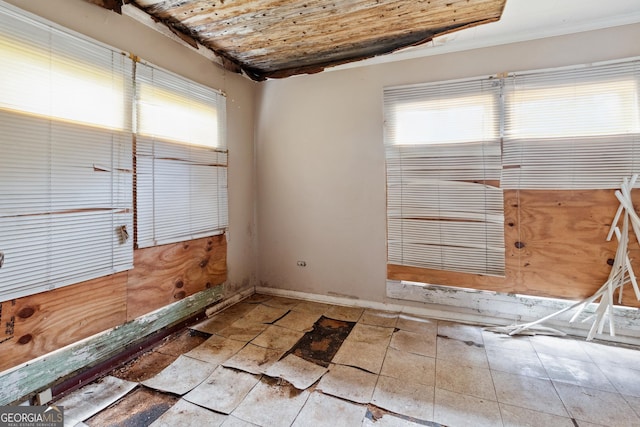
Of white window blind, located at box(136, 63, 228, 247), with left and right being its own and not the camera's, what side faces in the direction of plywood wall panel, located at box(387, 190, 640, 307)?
front

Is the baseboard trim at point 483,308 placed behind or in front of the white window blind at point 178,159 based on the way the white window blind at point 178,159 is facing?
in front

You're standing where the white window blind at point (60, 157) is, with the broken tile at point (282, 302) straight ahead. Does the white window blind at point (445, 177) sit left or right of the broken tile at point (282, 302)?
right

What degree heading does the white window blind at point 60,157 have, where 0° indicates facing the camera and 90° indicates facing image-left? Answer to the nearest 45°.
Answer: approximately 315°

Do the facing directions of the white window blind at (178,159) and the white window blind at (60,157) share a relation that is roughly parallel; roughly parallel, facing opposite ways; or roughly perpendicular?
roughly parallel

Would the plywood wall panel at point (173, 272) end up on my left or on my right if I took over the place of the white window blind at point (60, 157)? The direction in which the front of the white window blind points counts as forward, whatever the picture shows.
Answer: on my left

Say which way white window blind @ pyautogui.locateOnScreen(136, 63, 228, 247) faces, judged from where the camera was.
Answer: facing the viewer and to the right of the viewer

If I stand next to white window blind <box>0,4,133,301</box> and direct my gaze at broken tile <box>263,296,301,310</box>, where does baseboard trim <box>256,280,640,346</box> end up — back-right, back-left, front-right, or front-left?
front-right

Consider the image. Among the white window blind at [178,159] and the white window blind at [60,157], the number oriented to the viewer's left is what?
0
